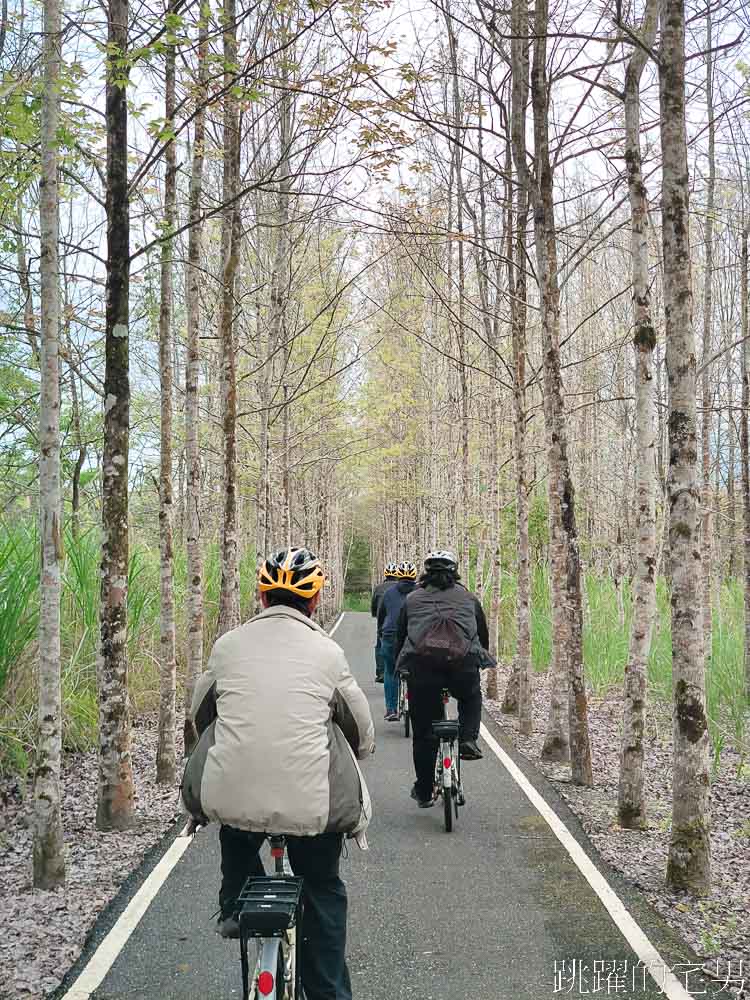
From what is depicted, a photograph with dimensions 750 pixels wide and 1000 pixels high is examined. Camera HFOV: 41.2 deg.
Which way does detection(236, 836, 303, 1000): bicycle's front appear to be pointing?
away from the camera

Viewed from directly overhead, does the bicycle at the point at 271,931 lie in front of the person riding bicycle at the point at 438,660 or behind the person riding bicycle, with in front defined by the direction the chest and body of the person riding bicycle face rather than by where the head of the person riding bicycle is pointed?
behind

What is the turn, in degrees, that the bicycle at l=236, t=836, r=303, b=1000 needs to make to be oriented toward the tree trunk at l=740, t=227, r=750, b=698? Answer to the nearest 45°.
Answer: approximately 45° to its right

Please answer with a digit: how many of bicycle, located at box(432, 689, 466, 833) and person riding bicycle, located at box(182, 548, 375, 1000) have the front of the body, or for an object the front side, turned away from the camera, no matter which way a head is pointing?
2

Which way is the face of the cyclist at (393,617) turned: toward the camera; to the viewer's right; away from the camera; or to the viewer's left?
away from the camera

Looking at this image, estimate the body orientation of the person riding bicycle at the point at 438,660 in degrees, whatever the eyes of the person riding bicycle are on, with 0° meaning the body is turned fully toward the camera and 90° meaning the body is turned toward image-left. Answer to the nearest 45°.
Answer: approximately 180°

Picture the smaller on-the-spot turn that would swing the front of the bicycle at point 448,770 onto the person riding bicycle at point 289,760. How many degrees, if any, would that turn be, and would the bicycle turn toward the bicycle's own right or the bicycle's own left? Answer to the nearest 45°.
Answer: approximately 180°

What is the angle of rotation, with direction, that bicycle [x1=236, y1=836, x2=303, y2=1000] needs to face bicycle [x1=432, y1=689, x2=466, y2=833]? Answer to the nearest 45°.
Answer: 0° — it already faces it

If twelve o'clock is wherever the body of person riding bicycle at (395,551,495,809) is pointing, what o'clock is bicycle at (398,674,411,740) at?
The bicycle is roughly at 12 o'clock from the person riding bicycle.

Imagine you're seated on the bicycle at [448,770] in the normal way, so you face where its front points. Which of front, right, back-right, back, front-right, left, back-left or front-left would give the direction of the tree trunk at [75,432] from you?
front-left

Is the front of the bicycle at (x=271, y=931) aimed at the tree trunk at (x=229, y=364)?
yes

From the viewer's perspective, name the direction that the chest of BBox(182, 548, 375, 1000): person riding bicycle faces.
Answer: away from the camera

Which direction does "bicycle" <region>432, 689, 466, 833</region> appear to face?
away from the camera

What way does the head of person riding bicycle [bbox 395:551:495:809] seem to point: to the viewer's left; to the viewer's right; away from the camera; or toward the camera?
away from the camera

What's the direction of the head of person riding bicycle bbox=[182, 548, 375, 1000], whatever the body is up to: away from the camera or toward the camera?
away from the camera
